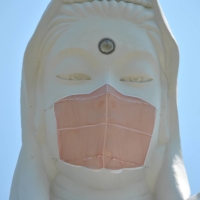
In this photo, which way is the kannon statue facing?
toward the camera
